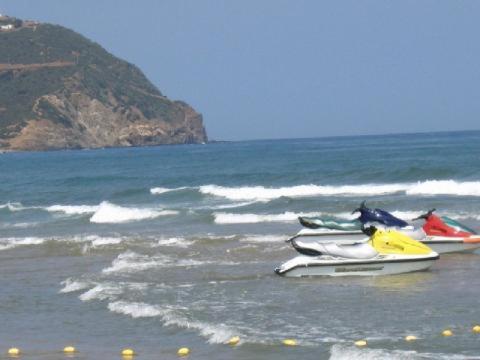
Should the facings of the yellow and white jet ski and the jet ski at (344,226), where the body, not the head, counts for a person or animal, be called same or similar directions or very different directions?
same or similar directions

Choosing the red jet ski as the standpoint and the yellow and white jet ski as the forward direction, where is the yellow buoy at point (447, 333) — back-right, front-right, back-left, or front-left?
front-left

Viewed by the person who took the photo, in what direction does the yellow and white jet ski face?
facing to the right of the viewer

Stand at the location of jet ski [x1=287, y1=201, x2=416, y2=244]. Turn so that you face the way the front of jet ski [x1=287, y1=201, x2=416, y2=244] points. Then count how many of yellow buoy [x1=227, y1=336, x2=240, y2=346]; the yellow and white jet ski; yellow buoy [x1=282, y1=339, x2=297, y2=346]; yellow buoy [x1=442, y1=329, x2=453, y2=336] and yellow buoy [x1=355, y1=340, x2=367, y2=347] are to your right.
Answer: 5

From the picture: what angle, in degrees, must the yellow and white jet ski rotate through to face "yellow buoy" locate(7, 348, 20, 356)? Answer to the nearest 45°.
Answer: approximately 135° to its right

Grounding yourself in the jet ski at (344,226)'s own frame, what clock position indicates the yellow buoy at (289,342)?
The yellow buoy is roughly at 3 o'clock from the jet ski.

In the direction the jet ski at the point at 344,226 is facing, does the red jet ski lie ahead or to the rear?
ahead

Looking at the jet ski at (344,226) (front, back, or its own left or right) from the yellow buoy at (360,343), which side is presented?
right

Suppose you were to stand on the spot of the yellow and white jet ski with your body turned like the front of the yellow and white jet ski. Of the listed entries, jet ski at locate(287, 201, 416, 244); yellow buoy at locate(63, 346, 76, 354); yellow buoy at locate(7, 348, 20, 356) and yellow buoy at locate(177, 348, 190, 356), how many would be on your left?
1

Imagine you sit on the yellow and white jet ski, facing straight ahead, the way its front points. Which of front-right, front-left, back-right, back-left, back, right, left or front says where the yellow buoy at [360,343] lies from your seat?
right

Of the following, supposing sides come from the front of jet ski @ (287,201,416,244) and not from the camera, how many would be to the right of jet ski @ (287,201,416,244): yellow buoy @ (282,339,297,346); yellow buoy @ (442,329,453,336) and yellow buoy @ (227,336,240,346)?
3

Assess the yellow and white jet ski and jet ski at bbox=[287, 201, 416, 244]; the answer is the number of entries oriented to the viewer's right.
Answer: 2

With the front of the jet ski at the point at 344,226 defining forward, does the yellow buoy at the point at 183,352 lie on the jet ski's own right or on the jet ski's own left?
on the jet ski's own right

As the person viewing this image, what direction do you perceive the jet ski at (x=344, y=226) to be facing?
facing to the right of the viewer

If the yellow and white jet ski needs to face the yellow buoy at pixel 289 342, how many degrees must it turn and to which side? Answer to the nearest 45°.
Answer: approximately 90° to its right
